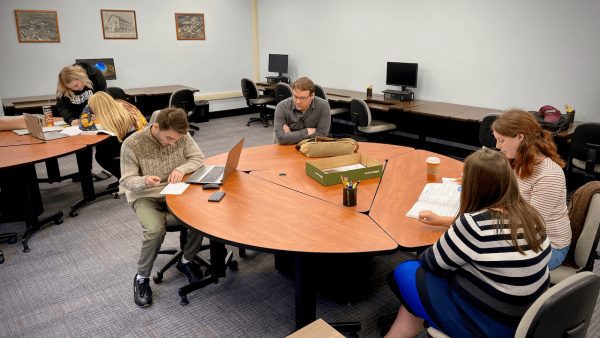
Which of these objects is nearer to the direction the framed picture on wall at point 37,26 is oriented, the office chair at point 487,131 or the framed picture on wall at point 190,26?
the office chair

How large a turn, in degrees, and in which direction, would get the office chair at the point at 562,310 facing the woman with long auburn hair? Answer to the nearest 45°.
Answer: approximately 45° to its right

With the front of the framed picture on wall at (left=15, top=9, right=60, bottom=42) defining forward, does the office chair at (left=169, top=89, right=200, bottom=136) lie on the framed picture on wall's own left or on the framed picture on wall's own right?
on the framed picture on wall's own left

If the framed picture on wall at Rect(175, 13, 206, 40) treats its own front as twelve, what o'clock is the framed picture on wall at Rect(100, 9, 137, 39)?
the framed picture on wall at Rect(100, 9, 137, 39) is roughly at 2 o'clock from the framed picture on wall at Rect(175, 13, 206, 40).

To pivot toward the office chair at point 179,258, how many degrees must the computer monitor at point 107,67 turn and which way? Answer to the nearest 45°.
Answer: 0° — it already faces it

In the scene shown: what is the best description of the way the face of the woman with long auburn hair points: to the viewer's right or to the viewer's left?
to the viewer's left

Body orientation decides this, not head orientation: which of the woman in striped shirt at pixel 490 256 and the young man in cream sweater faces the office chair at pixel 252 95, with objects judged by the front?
the woman in striped shirt

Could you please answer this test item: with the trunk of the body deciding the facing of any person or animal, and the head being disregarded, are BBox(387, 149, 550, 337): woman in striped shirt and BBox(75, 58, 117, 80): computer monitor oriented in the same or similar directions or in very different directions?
very different directions

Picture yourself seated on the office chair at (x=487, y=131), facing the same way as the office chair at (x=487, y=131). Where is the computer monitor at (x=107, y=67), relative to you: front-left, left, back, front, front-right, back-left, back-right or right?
back-left

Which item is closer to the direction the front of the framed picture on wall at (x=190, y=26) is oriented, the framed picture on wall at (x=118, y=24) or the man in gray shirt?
the man in gray shirt
